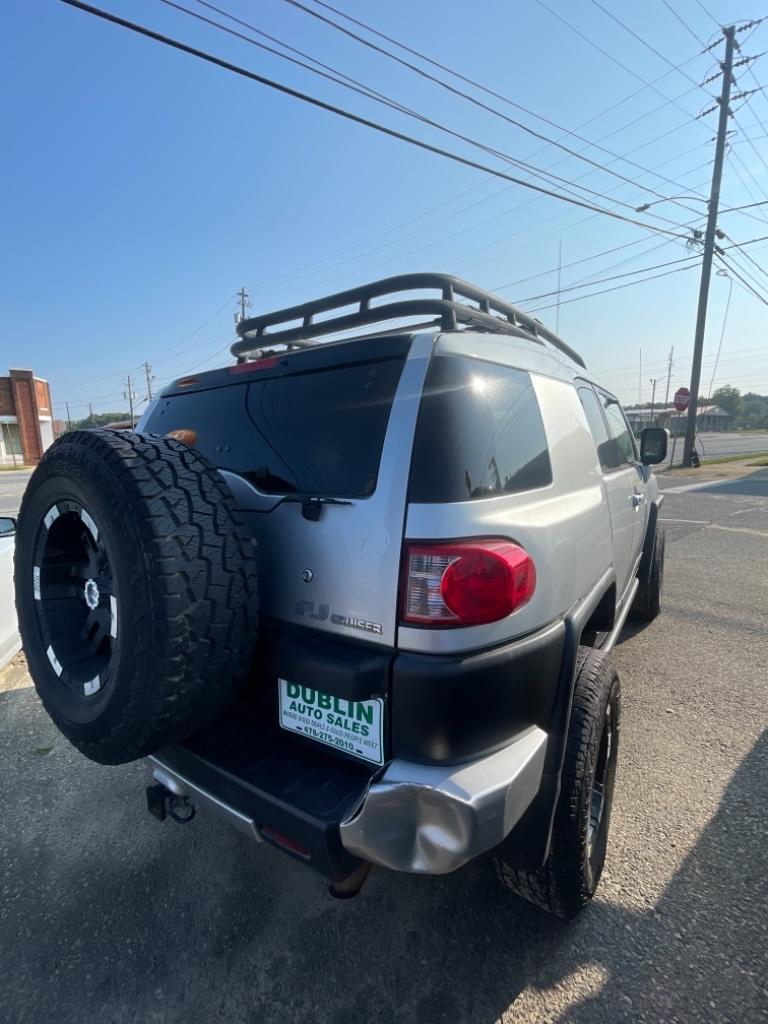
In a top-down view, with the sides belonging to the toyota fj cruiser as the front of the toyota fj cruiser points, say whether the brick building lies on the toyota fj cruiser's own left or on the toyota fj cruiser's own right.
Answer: on the toyota fj cruiser's own left

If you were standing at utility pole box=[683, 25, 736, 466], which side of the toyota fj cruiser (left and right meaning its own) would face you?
front

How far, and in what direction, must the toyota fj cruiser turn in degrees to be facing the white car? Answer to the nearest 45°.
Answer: approximately 90° to its left

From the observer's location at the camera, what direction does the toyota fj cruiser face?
facing away from the viewer and to the right of the viewer

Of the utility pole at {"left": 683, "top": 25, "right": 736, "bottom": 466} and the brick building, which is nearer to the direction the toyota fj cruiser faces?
the utility pole
